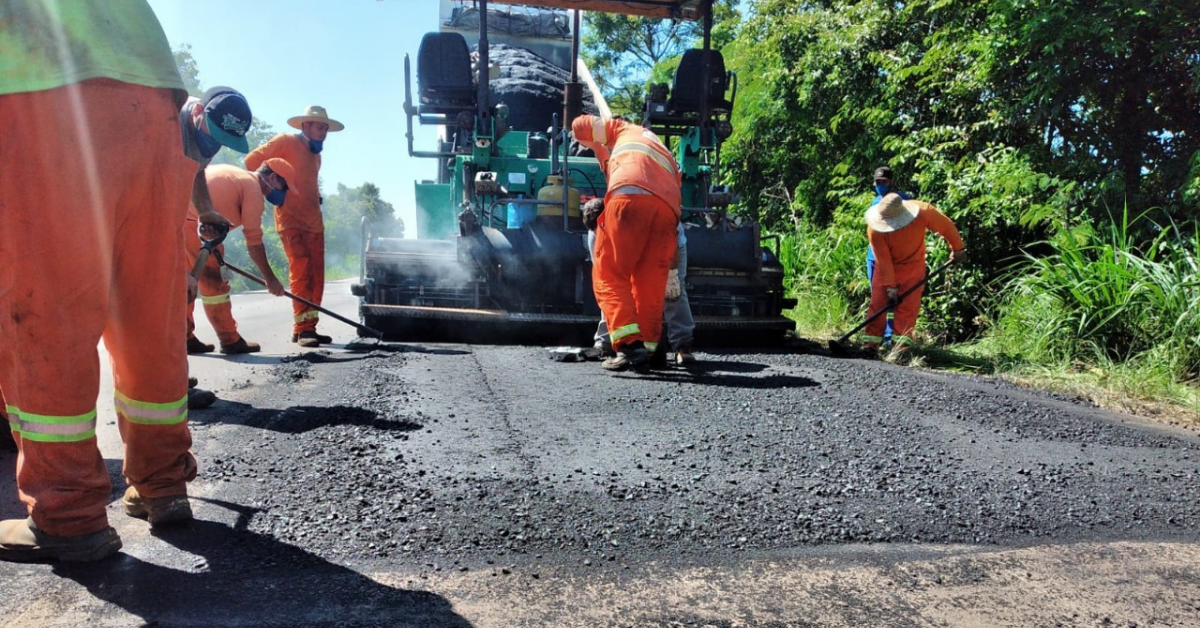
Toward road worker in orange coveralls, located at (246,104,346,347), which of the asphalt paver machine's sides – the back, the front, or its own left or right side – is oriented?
left

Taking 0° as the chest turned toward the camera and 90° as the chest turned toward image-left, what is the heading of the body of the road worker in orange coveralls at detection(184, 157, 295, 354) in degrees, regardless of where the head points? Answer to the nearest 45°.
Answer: approximately 270°

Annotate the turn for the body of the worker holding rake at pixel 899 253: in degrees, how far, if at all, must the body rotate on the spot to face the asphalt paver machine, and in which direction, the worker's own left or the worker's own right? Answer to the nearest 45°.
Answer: approximately 45° to the worker's own right

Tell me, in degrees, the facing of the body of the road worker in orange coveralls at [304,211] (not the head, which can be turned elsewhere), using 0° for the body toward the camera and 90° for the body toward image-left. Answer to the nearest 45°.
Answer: approximately 315°

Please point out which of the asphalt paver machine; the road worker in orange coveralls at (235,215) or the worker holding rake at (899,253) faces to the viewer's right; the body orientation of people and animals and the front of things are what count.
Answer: the road worker in orange coveralls

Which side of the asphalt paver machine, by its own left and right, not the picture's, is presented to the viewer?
back

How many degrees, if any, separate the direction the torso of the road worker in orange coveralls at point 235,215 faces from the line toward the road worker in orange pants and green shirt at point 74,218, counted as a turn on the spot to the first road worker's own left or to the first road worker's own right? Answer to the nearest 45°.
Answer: approximately 90° to the first road worker's own right

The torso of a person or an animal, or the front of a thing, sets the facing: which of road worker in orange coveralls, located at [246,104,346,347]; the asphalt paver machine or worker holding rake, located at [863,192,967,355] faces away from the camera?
the asphalt paver machine

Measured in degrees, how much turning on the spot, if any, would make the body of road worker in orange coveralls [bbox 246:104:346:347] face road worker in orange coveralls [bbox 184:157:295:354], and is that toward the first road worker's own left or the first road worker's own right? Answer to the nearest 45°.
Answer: approximately 90° to the first road worker's own right

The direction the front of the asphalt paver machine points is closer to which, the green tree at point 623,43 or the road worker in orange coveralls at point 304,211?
the green tree

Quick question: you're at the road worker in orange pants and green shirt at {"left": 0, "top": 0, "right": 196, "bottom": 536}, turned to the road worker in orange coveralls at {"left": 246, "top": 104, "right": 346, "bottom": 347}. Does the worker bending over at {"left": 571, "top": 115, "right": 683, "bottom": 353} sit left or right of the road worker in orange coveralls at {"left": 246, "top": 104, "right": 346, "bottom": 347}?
right

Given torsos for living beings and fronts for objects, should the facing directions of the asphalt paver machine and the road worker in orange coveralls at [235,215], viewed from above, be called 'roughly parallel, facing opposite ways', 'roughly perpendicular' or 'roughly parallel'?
roughly perpendicular
